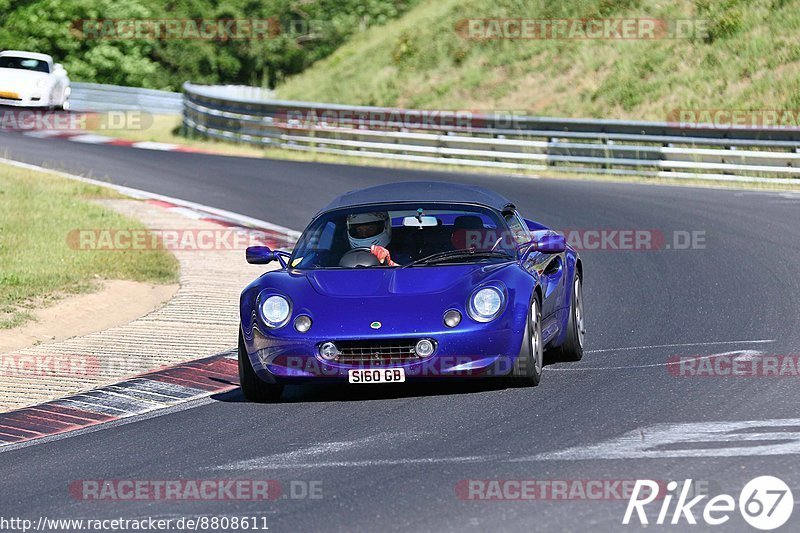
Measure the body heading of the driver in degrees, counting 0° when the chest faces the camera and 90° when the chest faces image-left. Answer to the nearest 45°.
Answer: approximately 0°

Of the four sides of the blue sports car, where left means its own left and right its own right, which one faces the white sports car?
back

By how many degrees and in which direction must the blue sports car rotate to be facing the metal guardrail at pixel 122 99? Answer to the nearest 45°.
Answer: approximately 180°

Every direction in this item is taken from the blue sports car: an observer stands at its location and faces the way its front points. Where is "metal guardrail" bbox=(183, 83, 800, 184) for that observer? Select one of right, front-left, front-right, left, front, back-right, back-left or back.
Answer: back

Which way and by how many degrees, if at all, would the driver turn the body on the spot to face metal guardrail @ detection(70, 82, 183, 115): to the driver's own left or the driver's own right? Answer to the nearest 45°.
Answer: approximately 180°

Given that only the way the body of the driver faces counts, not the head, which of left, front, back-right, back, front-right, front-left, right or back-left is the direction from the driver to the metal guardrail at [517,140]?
back
